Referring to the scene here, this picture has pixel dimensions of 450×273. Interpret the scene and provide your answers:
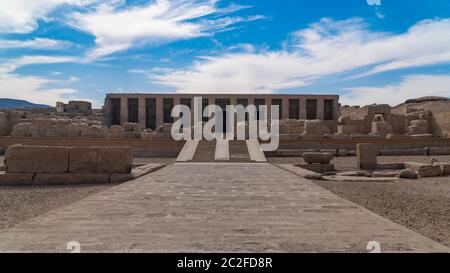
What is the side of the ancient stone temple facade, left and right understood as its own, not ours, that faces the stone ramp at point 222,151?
front

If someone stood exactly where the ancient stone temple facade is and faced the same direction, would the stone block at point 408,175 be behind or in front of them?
in front

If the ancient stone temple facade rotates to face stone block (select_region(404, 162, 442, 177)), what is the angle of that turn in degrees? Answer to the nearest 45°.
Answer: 0° — it already faces it

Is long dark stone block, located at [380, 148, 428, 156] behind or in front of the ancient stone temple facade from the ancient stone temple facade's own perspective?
in front

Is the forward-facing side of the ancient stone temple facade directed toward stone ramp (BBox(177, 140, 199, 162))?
yes

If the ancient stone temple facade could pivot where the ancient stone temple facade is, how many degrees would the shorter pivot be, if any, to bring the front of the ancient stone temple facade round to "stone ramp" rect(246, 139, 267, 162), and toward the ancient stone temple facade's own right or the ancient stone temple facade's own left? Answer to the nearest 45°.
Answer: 0° — it already faces it

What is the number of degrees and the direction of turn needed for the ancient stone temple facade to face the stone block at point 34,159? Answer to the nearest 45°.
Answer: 0° — it already faces it

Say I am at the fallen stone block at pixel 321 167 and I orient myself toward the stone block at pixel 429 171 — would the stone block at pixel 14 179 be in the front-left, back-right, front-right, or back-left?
back-right

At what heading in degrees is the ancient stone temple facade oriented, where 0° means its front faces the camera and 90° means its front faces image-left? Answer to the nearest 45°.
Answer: approximately 0°

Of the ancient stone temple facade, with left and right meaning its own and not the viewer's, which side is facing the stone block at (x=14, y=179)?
front

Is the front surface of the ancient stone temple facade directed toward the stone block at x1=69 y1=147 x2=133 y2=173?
yes

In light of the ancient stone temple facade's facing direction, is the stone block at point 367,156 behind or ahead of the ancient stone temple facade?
ahead
